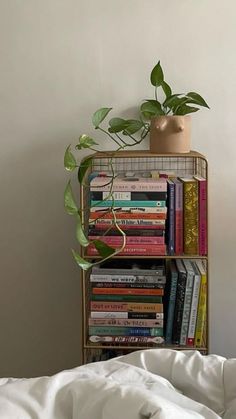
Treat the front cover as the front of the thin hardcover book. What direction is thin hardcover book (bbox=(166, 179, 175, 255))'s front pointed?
to the viewer's right

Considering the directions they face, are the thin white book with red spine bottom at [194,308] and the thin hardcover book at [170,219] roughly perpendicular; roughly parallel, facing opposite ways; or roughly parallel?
roughly parallel

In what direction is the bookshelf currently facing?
toward the camera

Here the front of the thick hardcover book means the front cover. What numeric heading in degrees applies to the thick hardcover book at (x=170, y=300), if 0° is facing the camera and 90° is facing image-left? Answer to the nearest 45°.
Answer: approximately 270°

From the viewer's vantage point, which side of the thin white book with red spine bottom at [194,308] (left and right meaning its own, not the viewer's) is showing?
right

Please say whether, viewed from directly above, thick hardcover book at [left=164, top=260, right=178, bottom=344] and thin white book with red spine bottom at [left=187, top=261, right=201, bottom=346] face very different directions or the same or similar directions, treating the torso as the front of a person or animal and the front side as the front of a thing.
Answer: same or similar directions
